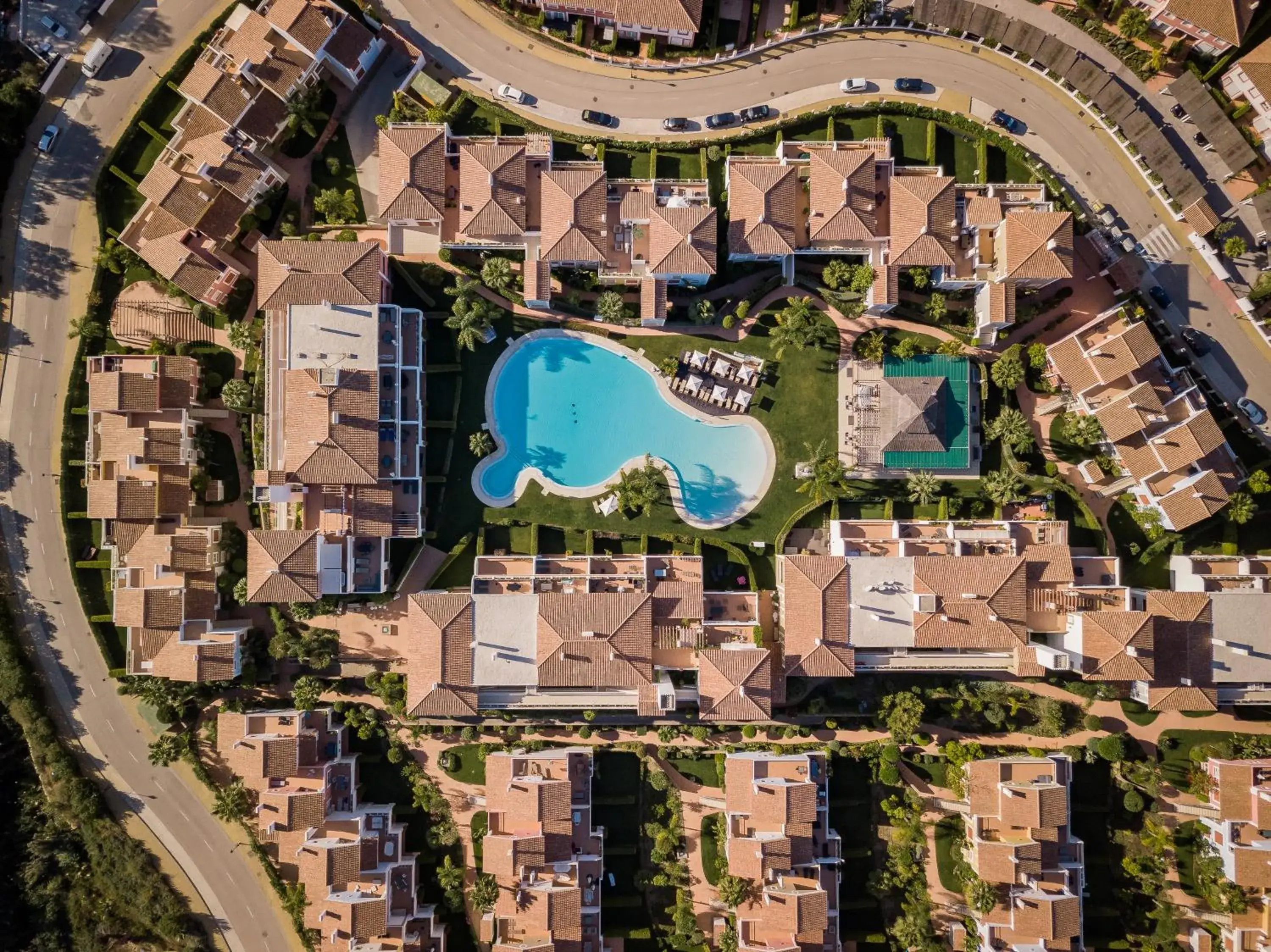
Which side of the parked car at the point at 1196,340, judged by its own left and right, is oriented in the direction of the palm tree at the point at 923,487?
right

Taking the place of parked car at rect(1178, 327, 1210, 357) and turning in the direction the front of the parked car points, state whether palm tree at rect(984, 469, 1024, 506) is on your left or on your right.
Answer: on your right

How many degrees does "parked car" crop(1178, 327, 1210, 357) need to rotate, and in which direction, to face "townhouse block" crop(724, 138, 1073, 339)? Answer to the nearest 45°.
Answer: approximately 90° to its right

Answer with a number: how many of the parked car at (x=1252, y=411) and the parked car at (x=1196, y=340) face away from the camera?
0

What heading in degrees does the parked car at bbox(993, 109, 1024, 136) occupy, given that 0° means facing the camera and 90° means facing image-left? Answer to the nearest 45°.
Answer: approximately 315°

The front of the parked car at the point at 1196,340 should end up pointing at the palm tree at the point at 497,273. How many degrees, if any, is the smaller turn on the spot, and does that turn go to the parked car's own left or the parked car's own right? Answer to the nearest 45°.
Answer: approximately 90° to the parked car's own right
